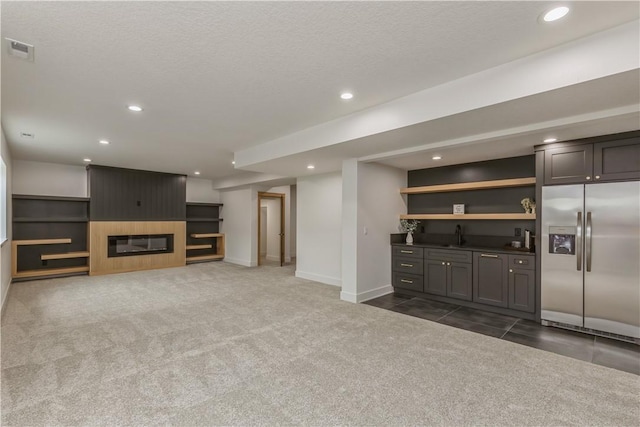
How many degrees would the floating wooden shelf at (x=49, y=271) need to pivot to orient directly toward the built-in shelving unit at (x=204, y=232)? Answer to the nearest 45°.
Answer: approximately 90° to its left

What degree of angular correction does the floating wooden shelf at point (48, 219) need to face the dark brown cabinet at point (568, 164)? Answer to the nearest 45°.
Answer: approximately 45° to its left

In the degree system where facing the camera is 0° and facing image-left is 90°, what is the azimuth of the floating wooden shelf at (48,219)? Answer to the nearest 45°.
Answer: approximately 0°

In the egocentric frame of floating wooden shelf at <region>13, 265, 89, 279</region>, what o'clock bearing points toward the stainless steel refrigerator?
The stainless steel refrigerator is roughly at 11 o'clock from the floating wooden shelf.

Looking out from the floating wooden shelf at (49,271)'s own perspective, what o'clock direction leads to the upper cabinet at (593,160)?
The upper cabinet is roughly at 11 o'clock from the floating wooden shelf.

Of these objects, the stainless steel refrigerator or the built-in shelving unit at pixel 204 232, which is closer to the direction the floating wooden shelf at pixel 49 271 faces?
the stainless steel refrigerator

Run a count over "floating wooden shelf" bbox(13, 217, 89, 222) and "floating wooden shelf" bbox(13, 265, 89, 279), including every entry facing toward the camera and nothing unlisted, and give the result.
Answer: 2
